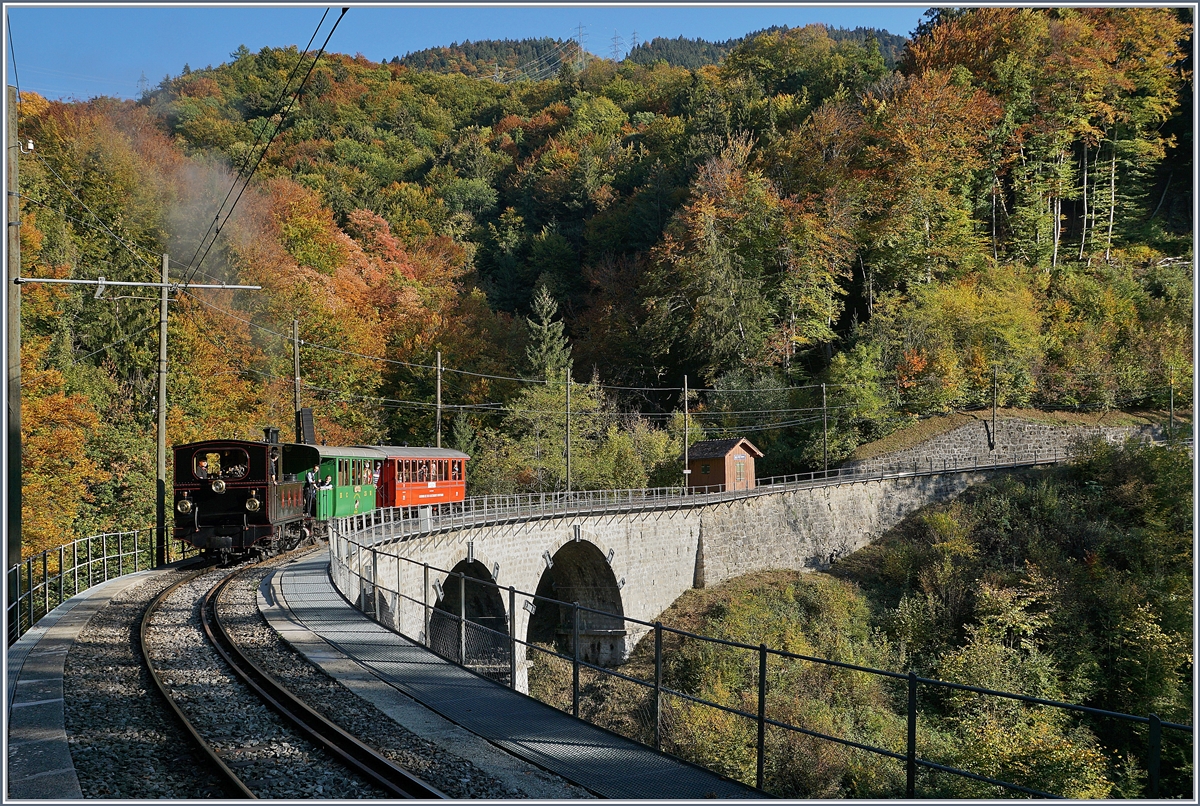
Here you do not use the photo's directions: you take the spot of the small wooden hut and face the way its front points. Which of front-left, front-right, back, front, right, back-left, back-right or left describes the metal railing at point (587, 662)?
front-right

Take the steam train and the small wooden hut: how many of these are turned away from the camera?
0

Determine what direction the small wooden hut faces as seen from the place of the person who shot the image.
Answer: facing the viewer and to the right of the viewer

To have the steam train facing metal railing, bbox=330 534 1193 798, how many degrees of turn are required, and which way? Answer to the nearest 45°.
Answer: approximately 90° to its left

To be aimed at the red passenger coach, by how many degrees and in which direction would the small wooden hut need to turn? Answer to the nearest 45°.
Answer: approximately 90° to its right

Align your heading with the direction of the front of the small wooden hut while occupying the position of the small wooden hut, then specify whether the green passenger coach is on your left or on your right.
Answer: on your right

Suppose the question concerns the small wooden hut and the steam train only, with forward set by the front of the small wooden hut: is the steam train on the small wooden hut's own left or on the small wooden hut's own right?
on the small wooden hut's own right

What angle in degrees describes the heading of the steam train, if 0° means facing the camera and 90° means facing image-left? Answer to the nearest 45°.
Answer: approximately 45°
